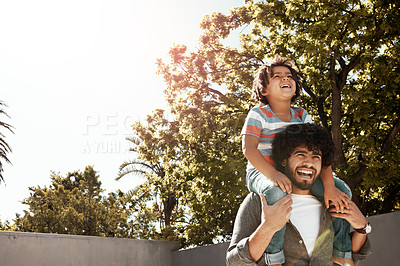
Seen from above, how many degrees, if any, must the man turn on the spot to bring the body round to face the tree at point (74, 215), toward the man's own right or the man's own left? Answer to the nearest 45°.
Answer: approximately 180°

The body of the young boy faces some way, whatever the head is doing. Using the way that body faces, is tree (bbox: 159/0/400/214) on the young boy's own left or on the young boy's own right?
on the young boy's own left

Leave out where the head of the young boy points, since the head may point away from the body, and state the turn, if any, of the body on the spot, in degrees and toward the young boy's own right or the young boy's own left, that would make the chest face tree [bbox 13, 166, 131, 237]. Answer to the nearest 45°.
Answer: approximately 180°

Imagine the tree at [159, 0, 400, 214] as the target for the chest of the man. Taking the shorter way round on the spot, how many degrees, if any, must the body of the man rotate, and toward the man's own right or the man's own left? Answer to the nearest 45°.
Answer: approximately 135° to the man's own left

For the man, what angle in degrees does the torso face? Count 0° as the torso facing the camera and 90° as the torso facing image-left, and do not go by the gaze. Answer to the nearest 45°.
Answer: approximately 315°

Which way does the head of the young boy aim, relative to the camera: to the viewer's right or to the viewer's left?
to the viewer's right
